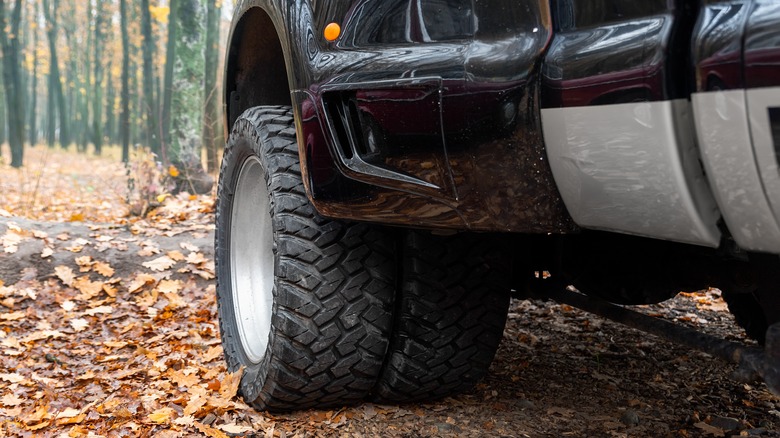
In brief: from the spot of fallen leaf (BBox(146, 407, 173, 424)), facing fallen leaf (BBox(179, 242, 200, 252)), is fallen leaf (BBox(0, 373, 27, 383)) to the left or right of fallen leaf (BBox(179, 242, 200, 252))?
left

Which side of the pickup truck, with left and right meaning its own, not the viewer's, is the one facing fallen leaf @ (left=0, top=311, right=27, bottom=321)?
back

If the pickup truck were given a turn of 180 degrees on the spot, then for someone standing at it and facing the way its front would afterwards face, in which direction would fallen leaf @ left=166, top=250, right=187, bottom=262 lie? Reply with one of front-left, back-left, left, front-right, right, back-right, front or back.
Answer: front

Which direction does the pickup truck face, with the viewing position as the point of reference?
facing the viewer and to the right of the viewer

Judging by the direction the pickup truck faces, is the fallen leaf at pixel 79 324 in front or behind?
behind

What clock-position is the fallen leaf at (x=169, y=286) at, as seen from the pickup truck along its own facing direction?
The fallen leaf is roughly at 6 o'clock from the pickup truck.

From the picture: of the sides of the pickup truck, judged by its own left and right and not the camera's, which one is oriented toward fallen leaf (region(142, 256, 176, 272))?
back

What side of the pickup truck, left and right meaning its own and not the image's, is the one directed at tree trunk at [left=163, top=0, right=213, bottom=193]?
back

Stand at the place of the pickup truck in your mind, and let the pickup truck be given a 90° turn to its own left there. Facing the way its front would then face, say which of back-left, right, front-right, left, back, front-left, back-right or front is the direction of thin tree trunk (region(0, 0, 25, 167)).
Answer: left

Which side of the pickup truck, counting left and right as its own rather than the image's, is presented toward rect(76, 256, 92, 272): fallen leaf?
back

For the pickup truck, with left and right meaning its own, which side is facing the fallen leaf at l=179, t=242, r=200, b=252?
back

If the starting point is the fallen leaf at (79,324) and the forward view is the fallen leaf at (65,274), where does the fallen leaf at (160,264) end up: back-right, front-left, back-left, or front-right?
front-right
